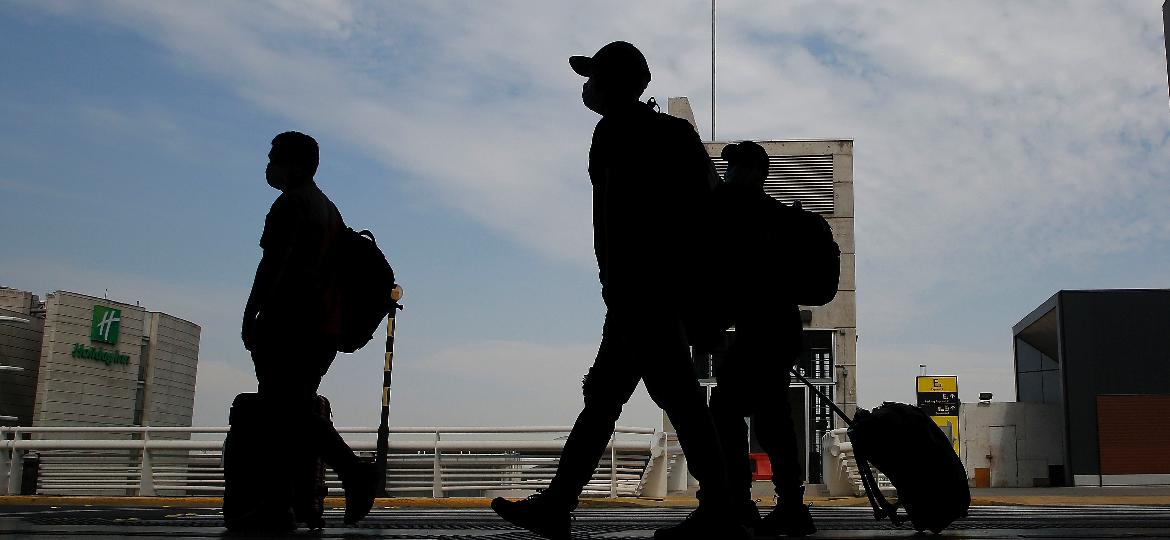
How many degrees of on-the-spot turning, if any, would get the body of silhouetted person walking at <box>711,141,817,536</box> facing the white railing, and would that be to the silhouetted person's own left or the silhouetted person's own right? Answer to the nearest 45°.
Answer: approximately 90° to the silhouetted person's own right

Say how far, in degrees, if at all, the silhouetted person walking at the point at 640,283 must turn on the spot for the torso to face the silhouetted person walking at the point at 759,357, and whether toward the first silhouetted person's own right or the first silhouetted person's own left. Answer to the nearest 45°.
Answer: approximately 135° to the first silhouetted person's own right

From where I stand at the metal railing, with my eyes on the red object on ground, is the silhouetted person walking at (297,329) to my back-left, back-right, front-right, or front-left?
back-right

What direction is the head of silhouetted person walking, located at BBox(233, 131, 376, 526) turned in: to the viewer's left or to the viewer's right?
to the viewer's left

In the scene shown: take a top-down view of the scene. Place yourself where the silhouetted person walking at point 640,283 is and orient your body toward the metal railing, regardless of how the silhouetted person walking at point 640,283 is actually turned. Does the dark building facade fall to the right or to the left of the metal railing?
right

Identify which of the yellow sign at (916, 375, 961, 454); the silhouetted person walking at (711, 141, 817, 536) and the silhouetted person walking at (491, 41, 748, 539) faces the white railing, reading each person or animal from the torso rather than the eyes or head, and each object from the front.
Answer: the yellow sign

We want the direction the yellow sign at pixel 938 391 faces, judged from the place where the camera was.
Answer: facing the viewer

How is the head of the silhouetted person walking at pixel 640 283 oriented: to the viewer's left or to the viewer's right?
to the viewer's left

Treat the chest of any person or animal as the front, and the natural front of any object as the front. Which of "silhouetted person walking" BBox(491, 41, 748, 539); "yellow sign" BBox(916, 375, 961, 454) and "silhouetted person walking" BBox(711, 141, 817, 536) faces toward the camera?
the yellow sign

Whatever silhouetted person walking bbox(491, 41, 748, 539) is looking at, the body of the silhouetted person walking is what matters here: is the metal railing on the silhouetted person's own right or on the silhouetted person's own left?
on the silhouetted person's own right

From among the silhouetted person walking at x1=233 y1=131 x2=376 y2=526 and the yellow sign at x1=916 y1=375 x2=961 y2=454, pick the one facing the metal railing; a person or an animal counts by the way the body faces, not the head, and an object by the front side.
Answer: the yellow sign

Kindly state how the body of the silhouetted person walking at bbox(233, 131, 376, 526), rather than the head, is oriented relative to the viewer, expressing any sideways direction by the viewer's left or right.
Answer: facing to the left of the viewer

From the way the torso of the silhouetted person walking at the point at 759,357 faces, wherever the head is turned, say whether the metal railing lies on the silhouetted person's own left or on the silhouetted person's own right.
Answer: on the silhouetted person's own right

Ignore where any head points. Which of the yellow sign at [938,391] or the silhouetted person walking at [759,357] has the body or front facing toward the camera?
the yellow sign

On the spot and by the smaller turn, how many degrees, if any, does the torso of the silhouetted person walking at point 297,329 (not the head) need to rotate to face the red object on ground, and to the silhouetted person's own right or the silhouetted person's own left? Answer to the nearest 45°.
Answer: approximately 135° to the silhouetted person's own right

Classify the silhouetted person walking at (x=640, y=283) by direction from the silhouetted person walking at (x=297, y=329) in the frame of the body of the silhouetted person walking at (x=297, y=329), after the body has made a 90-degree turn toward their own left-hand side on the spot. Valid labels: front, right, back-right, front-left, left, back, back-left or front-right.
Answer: front-left

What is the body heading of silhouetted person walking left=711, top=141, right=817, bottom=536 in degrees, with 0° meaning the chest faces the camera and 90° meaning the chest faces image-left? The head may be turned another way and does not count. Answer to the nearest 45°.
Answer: approximately 90°

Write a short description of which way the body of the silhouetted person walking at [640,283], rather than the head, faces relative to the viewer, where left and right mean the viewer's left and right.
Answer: facing to the left of the viewer
